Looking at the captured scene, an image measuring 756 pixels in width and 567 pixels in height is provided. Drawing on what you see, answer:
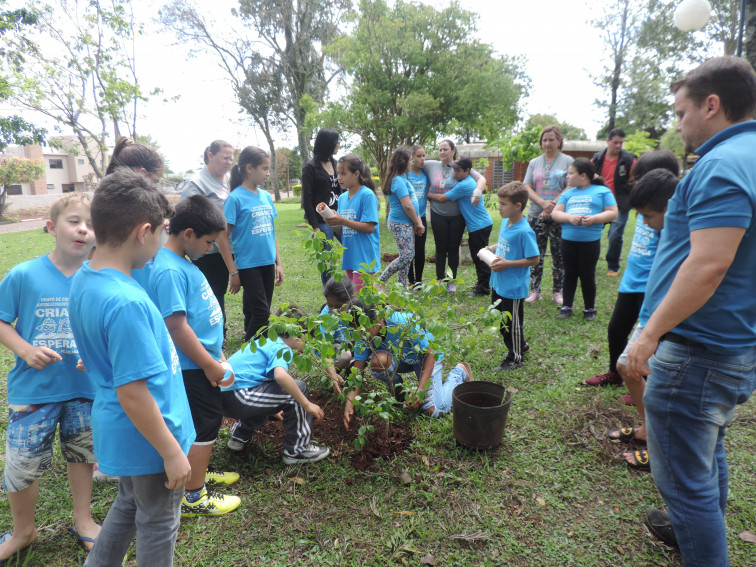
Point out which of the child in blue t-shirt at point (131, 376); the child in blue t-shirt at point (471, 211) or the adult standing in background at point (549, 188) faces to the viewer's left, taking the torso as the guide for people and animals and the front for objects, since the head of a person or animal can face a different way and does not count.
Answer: the child in blue t-shirt at point (471, 211)

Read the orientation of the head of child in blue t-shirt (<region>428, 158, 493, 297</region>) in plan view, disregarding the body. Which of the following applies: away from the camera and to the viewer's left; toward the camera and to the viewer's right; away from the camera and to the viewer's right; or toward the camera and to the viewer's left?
toward the camera and to the viewer's left

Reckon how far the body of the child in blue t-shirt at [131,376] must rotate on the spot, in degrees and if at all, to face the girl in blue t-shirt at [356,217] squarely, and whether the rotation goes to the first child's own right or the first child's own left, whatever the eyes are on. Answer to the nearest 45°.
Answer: approximately 45° to the first child's own left

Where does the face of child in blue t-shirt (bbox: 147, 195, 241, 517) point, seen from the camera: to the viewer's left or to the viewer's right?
to the viewer's right

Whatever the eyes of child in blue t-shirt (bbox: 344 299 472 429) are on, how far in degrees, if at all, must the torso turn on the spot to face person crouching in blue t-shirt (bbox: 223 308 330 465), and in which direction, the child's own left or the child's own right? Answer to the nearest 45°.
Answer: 0° — they already face them

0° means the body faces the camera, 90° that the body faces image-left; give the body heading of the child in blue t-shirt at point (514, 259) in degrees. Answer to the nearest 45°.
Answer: approximately 45°

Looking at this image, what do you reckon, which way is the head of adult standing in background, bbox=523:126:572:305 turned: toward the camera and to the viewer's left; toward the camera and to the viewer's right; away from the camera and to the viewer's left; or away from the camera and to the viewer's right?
toward the camera and to the viewer's left

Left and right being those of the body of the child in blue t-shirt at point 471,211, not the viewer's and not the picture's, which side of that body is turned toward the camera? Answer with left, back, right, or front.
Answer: left

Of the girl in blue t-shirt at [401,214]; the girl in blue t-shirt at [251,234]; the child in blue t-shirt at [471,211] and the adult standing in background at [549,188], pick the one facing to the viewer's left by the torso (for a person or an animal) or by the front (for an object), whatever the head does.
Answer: the child in blue t-shirt

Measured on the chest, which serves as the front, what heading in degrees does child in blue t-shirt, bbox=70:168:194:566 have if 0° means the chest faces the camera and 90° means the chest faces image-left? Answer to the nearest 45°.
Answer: approximately 270°

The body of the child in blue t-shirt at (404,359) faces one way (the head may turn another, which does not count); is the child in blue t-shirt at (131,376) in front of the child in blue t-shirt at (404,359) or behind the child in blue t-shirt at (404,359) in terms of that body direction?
in front

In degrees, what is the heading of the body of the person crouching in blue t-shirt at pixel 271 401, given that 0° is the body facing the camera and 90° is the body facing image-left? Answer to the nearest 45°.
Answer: approximately 270°

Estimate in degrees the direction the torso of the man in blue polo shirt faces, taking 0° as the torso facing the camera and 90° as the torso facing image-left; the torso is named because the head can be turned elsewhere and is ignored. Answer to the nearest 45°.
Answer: approximately 90°

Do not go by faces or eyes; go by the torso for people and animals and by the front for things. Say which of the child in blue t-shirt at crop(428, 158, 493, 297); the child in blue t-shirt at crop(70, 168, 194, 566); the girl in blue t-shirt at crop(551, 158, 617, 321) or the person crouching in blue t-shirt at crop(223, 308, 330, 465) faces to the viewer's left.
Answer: the child in blue t-shirt at crop(428, 158, 493, 297)

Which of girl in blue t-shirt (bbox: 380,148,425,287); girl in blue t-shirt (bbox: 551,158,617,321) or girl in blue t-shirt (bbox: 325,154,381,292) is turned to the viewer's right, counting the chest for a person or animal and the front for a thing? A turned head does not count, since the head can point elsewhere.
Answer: girl in blue t-shirt (bbox: 380,148,425,287)

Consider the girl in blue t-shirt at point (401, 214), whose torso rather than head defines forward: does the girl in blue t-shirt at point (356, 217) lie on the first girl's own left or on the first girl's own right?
on the first girl's own right
